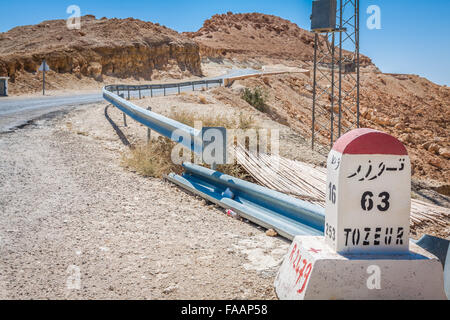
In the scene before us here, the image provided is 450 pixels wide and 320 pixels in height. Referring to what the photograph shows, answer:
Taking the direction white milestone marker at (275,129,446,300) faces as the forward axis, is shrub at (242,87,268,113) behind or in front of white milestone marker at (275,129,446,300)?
behind

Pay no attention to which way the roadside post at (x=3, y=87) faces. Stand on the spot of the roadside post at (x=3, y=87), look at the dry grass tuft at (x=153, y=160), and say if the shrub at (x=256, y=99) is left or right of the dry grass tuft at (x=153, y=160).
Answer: left

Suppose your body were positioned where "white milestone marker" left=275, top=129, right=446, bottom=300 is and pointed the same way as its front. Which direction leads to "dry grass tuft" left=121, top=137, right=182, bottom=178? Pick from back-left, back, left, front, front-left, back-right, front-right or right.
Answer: back-right

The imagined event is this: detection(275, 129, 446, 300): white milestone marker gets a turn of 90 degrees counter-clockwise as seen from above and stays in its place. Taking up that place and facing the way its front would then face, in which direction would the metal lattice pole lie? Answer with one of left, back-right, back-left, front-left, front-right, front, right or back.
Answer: left

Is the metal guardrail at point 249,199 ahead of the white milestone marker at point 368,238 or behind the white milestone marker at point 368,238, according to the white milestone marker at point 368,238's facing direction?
behind

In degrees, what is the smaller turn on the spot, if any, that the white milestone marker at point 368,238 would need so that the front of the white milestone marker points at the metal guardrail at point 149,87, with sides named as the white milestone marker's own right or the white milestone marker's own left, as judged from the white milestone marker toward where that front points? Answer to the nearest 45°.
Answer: approximately 135° to the white milestone marker's own right

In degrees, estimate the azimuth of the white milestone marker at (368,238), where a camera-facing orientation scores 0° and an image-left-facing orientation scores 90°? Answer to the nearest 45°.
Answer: approximately 0°

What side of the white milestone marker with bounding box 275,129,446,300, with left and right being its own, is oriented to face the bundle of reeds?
back
